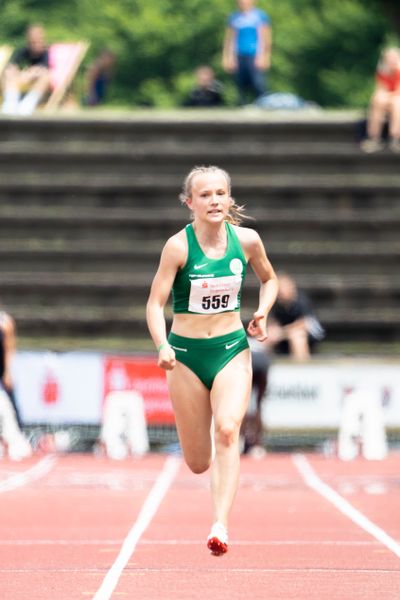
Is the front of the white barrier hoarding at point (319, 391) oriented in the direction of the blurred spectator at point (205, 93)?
no

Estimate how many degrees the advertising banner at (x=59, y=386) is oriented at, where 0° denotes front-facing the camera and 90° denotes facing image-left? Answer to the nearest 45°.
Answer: approximately 0°

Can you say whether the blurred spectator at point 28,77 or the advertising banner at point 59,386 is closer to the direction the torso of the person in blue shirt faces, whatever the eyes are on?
the advertising banner

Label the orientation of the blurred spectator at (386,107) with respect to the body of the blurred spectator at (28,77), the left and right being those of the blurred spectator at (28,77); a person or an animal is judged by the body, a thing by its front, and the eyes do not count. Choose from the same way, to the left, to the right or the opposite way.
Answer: the same way

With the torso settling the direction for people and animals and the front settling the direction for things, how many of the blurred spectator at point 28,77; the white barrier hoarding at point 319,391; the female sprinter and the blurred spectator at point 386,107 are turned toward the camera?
4

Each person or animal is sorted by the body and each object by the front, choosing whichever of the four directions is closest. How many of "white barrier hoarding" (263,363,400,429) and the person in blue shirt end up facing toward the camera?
2

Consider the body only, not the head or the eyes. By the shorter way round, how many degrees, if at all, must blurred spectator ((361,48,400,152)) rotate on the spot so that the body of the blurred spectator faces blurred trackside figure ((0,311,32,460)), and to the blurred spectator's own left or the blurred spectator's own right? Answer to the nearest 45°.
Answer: approximately 45° to the blurred spectator's own right

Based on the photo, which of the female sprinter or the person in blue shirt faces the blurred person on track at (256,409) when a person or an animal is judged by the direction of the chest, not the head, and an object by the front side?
the person in blue shirt

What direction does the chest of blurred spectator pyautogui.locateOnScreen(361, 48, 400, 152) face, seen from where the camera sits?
toward the camera

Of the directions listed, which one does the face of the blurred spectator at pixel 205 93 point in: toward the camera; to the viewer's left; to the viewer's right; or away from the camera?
toward the camera

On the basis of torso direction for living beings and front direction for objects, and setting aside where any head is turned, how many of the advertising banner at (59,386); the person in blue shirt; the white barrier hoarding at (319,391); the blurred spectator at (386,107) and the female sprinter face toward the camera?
5

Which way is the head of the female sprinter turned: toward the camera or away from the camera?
toward the camera

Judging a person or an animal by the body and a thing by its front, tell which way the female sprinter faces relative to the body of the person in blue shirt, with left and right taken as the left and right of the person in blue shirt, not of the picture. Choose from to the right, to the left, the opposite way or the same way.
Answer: the same way

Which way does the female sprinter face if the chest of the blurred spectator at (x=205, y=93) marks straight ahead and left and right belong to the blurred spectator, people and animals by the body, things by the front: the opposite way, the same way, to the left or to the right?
the same way

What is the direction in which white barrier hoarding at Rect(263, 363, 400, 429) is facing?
toward the camera

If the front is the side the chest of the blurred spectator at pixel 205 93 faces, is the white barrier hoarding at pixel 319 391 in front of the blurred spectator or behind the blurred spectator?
in front

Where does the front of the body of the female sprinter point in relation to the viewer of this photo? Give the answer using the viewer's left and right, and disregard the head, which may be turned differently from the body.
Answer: facing the viewer

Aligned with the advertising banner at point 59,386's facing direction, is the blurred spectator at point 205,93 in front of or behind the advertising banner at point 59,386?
behind

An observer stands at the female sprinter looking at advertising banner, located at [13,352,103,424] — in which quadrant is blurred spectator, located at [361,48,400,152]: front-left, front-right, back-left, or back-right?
front-right

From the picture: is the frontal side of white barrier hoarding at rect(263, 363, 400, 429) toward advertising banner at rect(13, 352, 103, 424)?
no

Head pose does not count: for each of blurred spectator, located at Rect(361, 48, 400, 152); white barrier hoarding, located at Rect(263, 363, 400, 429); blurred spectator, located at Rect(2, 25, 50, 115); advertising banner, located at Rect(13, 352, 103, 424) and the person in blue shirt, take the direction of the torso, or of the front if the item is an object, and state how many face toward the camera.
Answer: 5

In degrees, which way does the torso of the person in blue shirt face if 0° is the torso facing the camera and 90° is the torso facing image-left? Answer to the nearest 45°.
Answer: approximately 0°
